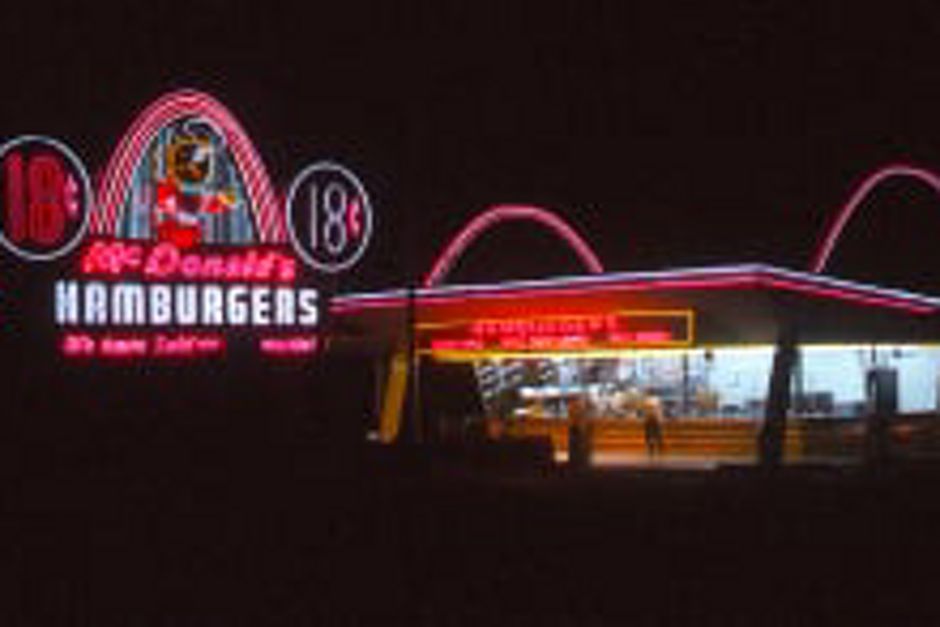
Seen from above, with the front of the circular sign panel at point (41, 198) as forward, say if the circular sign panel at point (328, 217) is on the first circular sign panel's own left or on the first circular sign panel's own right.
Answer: on the first circular sign panel's own left

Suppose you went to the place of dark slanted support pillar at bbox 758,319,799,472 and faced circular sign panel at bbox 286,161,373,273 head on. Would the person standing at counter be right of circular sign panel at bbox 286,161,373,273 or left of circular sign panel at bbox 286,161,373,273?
right

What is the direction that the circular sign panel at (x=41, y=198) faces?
toward the camera

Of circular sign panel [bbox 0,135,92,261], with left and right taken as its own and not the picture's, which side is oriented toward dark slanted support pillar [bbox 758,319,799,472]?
left

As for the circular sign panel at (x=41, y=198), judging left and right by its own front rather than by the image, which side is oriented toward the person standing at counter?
left

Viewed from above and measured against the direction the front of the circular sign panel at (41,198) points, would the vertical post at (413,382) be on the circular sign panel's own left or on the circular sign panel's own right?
on the circular sign panel's own left
